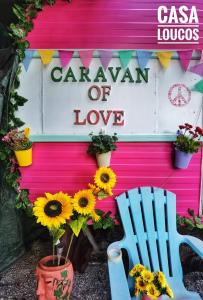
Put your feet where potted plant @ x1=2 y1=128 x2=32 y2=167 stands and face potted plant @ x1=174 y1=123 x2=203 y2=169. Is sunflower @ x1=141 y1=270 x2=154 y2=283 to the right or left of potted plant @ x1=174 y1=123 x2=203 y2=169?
right

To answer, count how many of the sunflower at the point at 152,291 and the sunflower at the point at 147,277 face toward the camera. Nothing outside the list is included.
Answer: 2

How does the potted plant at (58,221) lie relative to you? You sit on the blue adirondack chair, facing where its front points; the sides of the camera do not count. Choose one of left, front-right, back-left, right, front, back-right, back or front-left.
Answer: right

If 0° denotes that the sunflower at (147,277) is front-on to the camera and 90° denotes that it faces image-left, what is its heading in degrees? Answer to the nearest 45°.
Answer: approximately 0°
